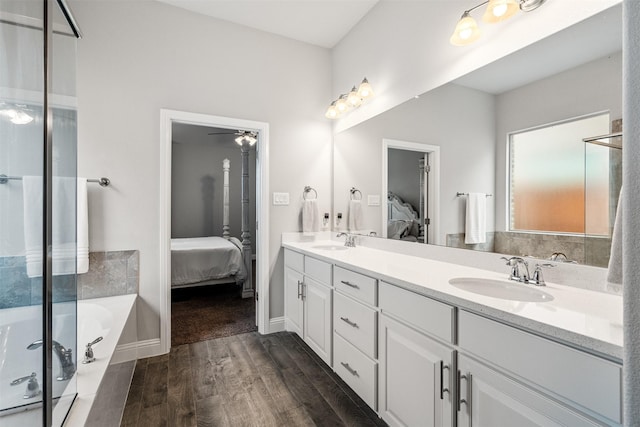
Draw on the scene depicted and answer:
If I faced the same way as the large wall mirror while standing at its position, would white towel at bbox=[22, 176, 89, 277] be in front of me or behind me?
in front

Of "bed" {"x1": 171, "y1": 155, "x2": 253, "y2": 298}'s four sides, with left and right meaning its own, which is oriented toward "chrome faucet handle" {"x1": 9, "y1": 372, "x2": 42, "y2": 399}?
right

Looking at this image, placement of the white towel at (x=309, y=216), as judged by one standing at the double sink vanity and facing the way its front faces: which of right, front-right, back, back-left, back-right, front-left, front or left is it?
right

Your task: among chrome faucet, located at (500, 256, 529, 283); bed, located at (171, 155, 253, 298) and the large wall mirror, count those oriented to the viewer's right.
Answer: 1

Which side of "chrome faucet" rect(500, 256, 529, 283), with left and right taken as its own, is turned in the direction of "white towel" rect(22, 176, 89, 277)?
front

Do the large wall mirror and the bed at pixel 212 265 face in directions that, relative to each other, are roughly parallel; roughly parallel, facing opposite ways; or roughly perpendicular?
roughly parallel, facing opposite ways

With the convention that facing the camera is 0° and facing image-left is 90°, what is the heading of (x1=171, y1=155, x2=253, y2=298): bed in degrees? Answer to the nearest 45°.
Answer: approximately 270°

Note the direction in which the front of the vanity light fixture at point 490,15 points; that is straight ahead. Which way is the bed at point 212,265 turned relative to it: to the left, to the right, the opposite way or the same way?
the opposite way

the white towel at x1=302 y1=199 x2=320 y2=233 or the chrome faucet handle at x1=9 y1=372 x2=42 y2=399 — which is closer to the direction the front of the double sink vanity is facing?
the chrome faucet handle

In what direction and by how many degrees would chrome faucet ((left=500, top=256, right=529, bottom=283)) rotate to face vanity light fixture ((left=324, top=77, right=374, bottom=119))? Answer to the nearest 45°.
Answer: approximately 90° to its right

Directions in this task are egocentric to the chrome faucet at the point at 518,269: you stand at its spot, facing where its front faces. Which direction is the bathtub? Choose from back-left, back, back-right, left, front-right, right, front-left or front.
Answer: front

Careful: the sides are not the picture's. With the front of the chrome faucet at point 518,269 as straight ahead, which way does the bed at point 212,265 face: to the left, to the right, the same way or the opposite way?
the opposite way

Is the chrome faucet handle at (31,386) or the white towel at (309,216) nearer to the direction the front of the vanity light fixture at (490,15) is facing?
the chrome faucet handle

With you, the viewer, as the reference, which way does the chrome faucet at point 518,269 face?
facing the viewer and to the left of the viewer

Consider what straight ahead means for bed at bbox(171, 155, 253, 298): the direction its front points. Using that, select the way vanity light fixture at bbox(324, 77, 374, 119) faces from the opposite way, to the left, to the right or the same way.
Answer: the opposite way

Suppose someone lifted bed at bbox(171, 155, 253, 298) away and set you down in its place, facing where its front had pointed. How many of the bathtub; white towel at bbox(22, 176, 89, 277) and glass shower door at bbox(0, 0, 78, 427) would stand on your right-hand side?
3

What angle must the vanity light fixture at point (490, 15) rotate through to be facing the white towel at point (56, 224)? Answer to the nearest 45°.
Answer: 0° — it already faces it
